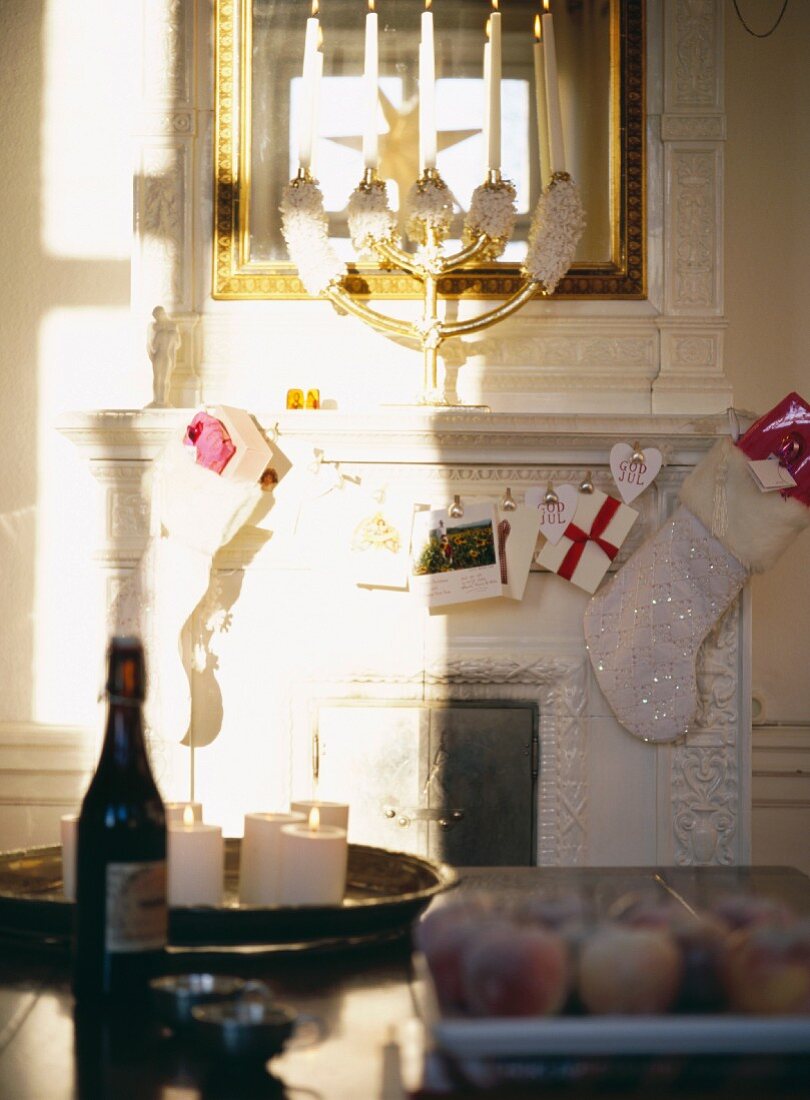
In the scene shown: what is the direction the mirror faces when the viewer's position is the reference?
facing the viewer

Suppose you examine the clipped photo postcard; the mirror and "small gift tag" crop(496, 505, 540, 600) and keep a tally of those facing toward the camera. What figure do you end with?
3

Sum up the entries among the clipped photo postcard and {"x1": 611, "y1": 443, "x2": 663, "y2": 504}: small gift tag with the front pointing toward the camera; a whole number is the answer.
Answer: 2

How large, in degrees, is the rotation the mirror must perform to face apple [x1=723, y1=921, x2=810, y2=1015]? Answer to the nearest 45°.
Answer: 0° — it already faces it

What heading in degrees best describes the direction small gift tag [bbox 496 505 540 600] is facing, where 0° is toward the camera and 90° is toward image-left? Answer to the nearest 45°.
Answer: approximately 0°

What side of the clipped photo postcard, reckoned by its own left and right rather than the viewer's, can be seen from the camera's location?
front
